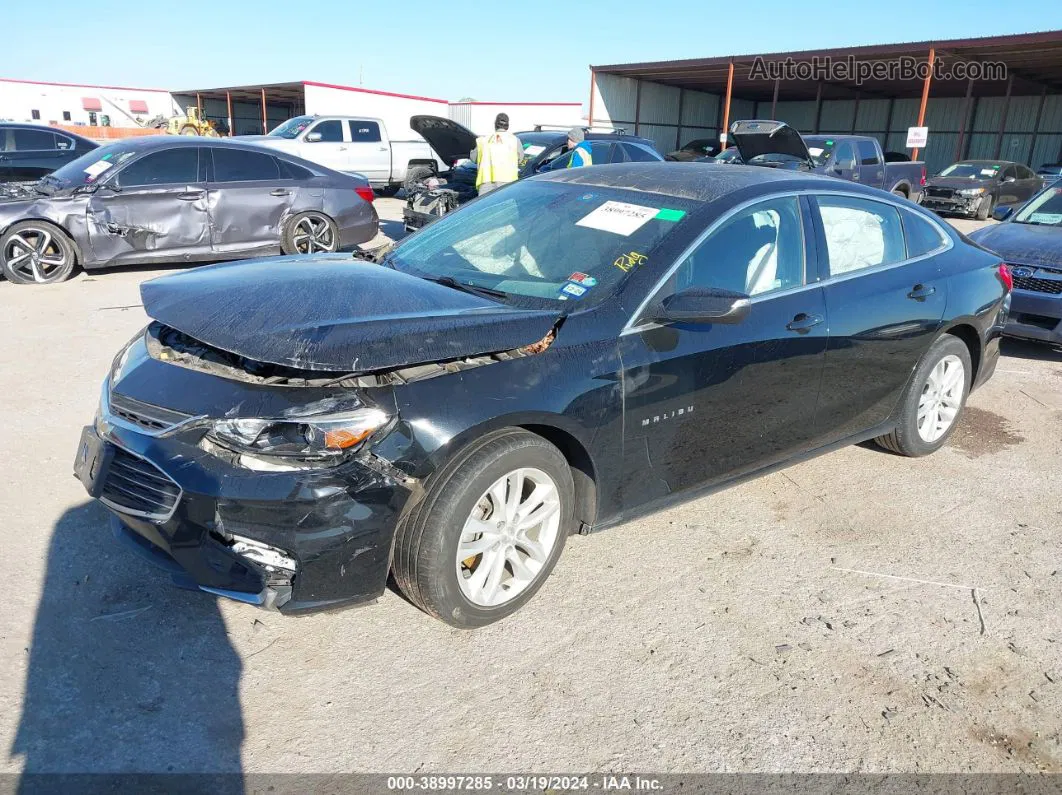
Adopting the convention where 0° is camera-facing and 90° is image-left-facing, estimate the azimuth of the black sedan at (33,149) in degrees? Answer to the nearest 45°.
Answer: approximately 90°

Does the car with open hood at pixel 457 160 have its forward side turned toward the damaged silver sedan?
yes

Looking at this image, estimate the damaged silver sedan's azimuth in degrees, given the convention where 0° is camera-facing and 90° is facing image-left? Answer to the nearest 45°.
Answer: approximately 90°

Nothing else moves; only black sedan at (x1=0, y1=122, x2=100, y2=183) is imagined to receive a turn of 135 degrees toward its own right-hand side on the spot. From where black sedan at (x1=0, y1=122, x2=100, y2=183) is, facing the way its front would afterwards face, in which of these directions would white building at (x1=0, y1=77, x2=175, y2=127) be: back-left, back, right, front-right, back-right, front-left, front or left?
front-left

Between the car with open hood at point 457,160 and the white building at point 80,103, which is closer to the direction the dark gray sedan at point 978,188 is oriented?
the car with open hood

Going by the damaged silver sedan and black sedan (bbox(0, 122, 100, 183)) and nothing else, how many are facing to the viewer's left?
2

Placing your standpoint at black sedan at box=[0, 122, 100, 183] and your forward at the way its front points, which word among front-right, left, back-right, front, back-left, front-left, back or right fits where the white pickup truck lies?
back-right

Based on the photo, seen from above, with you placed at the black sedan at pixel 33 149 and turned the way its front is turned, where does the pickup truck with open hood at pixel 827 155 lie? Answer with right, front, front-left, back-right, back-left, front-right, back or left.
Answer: back

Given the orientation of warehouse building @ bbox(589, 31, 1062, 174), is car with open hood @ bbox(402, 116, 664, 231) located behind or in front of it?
in front

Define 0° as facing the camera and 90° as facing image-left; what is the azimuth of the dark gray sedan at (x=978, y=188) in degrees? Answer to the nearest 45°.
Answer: approximately 45°

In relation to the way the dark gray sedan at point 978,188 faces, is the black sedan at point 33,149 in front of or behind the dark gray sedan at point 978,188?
in front

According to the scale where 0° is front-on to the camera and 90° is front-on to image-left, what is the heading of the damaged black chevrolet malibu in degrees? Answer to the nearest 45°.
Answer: approximately 45°
